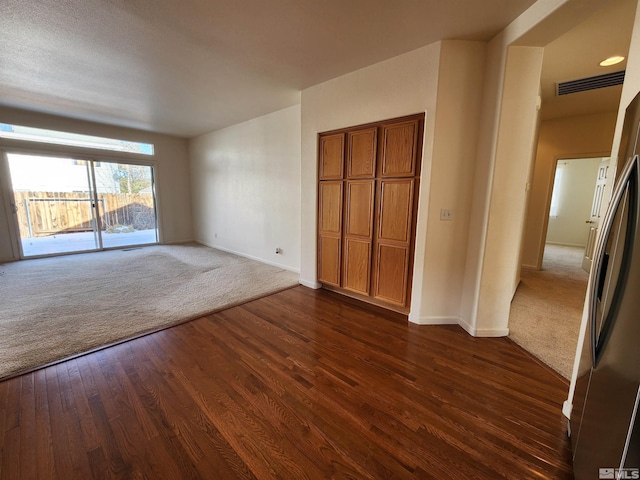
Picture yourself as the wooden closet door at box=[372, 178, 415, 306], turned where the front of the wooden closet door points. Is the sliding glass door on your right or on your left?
on your right

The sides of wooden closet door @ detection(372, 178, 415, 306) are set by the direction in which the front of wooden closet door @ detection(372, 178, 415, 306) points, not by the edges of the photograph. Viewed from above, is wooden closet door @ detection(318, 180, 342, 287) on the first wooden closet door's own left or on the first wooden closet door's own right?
on the first wooden closet door's own right

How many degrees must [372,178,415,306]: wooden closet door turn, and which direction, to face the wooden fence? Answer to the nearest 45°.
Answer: approximately 45° to its right

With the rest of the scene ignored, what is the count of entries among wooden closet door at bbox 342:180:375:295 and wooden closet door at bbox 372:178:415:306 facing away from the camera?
0

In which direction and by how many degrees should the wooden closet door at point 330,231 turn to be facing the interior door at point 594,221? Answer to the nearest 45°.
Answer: approximately 135° to its left

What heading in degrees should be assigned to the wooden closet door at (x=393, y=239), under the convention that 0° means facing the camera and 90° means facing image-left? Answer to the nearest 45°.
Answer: approximately 45°

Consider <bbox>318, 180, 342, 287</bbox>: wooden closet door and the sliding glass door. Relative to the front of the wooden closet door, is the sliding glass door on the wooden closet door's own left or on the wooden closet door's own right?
on the wooden closet door's own right

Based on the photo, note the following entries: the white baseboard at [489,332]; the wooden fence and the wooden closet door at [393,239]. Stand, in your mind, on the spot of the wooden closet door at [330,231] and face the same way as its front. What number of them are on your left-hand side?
2

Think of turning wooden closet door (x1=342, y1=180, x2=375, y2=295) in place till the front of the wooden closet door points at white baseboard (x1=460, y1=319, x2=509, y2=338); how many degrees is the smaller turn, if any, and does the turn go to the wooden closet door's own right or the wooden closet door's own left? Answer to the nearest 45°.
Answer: approximately 90° to the wooden closet door's own left

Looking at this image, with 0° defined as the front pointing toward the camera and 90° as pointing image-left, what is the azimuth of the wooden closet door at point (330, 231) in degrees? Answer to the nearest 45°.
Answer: approximately 45°

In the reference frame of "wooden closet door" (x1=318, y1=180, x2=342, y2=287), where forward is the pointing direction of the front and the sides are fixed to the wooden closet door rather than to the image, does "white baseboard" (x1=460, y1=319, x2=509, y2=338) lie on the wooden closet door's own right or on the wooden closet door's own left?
on the wooden closet door's own left
